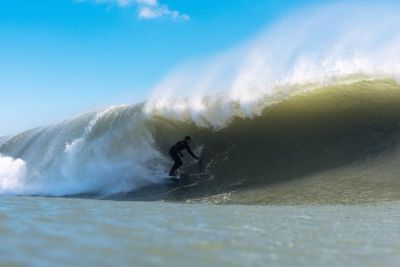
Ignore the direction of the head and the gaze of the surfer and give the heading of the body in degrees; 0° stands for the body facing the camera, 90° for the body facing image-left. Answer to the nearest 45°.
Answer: approximately 270°
